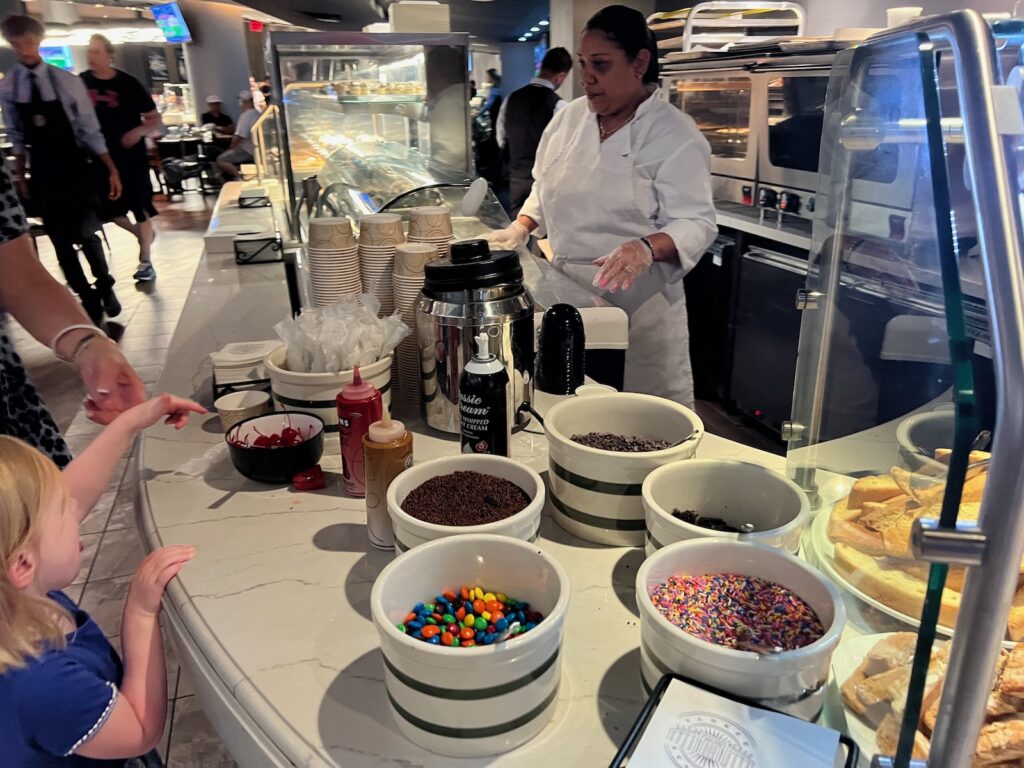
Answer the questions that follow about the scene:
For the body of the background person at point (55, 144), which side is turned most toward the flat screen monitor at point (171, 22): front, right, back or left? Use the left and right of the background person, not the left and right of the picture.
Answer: back

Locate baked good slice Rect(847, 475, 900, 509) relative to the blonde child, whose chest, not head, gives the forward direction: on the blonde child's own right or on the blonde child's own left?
on the blonde child's own right

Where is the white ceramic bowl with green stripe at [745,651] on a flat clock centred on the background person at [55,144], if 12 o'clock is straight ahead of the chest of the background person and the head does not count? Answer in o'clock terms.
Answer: The white ceramic bowl with green stripe is roughly at 12 o'clock from the background person.

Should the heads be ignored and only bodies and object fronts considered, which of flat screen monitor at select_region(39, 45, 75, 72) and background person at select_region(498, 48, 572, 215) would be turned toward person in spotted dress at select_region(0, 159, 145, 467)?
the flat screen monitor

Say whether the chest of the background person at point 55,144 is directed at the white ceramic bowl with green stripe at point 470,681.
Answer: yes

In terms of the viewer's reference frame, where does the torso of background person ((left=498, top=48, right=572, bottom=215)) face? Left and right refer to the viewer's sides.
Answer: facing away from the viewer and to the right of the viewer

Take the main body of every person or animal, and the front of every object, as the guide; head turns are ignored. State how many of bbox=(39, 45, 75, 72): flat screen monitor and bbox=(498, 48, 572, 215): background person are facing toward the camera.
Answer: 1
